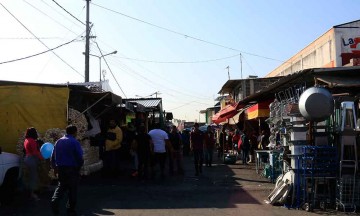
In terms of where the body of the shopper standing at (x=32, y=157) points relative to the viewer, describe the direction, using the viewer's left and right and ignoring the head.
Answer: facing to the right of the viewer

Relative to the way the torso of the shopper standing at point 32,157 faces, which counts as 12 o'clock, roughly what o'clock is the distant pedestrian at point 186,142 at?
The distant pedestrian is roughly at 10 o'clock from the shopper standing.

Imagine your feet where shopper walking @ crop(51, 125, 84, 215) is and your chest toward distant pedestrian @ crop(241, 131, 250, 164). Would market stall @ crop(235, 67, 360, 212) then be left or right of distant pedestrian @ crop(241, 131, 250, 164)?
right

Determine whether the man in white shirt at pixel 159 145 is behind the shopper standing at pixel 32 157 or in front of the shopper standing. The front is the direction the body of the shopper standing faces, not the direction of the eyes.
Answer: in front

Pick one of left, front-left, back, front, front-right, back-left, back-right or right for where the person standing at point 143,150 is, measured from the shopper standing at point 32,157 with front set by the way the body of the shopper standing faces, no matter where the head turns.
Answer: front-left

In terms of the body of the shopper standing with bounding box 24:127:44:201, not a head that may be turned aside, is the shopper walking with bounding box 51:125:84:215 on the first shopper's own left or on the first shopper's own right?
on the first shopper's own right

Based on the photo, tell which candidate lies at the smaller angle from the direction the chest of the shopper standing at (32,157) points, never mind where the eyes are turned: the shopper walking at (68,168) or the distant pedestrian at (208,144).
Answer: the distant pedestrian

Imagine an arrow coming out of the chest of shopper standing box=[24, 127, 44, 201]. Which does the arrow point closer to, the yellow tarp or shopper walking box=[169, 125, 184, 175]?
the shopper walking

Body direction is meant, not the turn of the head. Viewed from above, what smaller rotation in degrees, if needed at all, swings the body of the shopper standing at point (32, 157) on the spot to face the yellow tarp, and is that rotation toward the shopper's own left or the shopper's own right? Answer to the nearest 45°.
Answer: approximately 90° to the shopper's own left
